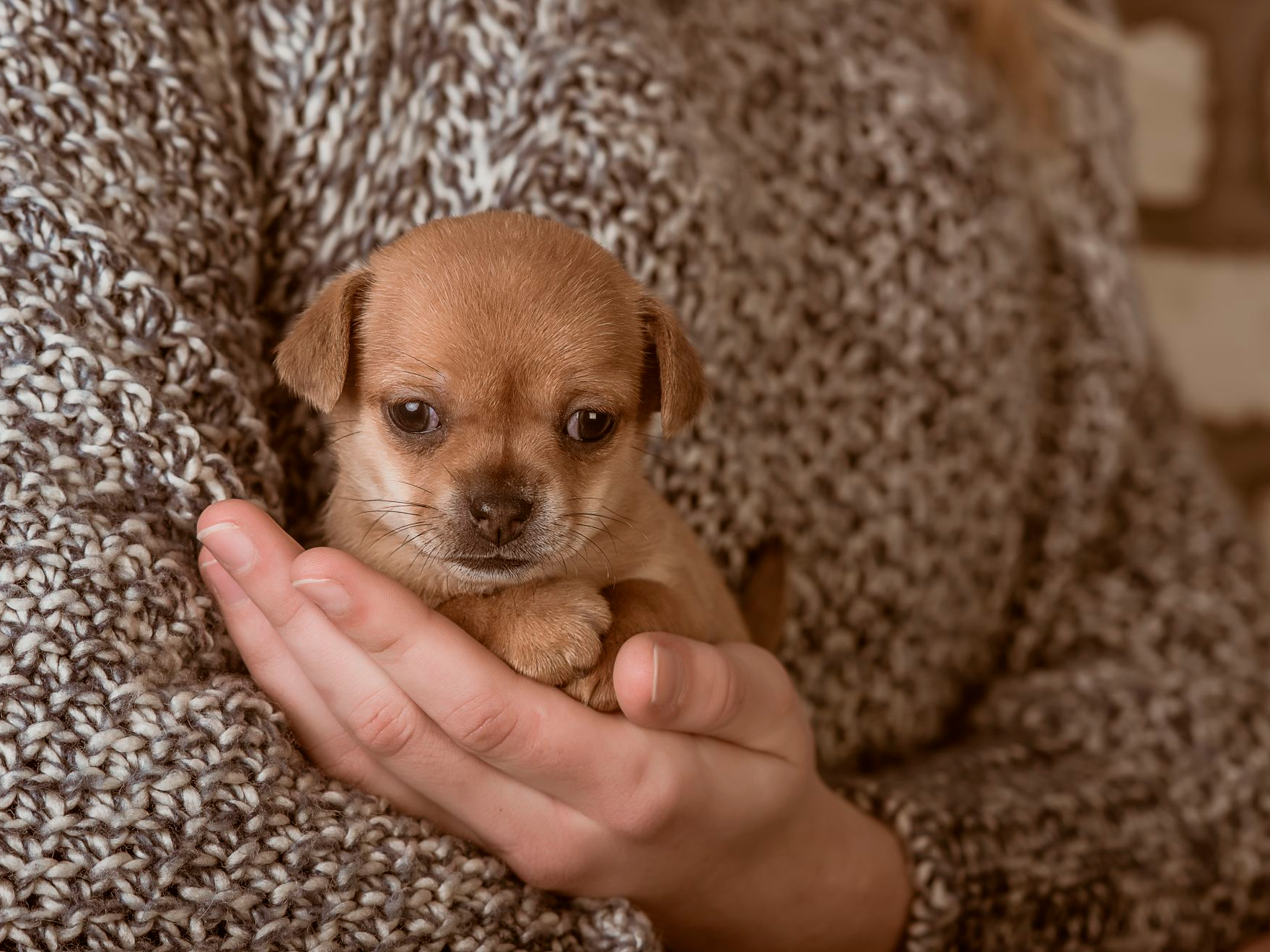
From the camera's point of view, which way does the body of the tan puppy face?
toward the camera
